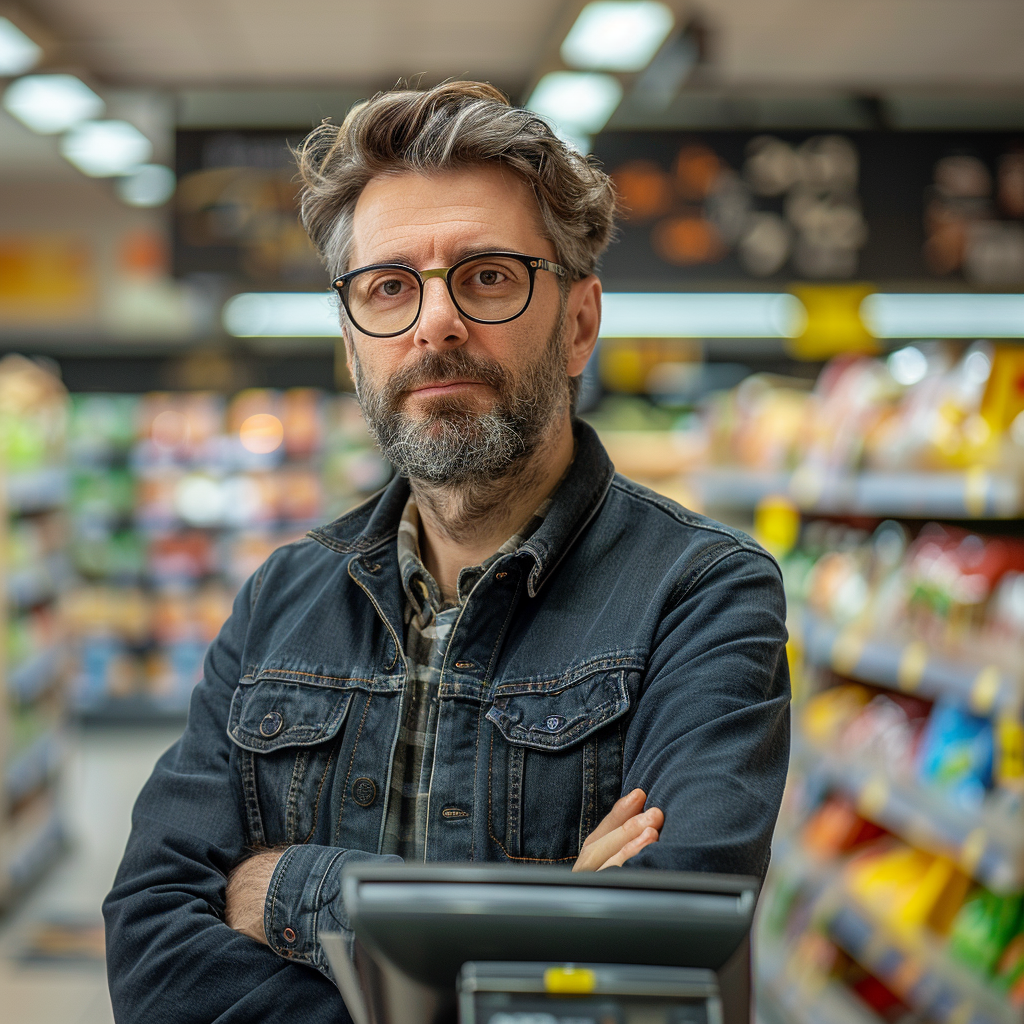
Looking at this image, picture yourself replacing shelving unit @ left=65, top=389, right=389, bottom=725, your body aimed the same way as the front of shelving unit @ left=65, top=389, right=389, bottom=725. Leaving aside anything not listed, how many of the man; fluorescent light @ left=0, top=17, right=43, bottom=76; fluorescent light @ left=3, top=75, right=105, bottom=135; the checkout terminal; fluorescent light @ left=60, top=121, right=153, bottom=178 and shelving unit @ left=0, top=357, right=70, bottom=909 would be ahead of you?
6

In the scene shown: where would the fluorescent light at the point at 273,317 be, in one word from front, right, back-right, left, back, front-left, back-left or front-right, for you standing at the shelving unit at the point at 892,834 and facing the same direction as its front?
right

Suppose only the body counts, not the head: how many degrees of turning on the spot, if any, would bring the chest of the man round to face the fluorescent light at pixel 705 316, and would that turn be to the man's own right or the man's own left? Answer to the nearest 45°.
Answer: approximately 135° to the man's own right

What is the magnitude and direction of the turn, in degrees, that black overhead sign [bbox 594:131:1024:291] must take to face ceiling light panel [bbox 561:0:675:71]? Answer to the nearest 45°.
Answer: approximately 45° to its right

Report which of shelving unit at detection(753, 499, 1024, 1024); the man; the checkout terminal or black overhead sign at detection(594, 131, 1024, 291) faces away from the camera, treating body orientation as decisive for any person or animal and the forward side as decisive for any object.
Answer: the checkout terminal

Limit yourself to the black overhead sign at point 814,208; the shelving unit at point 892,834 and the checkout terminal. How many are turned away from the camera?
1

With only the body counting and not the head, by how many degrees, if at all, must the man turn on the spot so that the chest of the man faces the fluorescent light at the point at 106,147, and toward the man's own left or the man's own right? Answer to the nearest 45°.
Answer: approximately 135° to the man's own right

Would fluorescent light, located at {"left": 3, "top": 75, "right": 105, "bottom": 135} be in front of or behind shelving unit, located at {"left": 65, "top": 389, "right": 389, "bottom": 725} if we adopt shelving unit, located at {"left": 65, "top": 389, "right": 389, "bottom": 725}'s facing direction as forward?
in front

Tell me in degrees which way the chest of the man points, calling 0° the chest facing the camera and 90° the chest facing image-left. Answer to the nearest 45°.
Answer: approximately 45°

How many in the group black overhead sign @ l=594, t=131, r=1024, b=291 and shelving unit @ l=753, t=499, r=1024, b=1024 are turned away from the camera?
0

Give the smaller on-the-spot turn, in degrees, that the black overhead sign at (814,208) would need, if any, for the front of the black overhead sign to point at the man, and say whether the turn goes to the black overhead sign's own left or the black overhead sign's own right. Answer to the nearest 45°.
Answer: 0° — it already faces them

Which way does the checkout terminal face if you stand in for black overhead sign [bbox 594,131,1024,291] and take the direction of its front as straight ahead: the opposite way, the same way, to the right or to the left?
the opposite way
